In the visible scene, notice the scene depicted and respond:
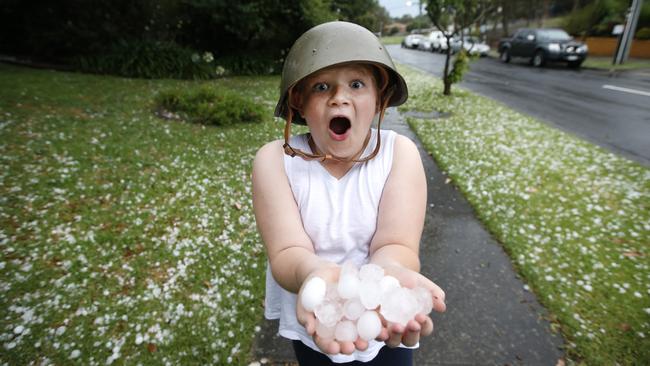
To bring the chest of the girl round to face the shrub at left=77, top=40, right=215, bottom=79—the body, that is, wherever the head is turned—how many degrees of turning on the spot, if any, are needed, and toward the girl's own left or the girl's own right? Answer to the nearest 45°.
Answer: approximately 135° to the girl's own right

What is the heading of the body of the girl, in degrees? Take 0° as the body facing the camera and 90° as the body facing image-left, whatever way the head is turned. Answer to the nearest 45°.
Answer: approximately 0°

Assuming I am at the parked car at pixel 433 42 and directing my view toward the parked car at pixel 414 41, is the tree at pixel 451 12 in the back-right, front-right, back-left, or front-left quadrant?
back-left

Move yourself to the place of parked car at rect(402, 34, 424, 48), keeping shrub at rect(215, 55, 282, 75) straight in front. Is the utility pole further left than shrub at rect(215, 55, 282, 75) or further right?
left
